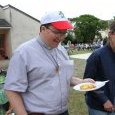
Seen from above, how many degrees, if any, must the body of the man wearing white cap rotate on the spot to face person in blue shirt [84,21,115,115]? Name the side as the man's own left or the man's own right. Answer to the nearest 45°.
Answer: approximately 90° to the man's own left

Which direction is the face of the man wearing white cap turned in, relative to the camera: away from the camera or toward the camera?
toward the camera

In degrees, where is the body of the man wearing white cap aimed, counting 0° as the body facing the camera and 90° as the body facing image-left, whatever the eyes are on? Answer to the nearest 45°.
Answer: approximately 315°
